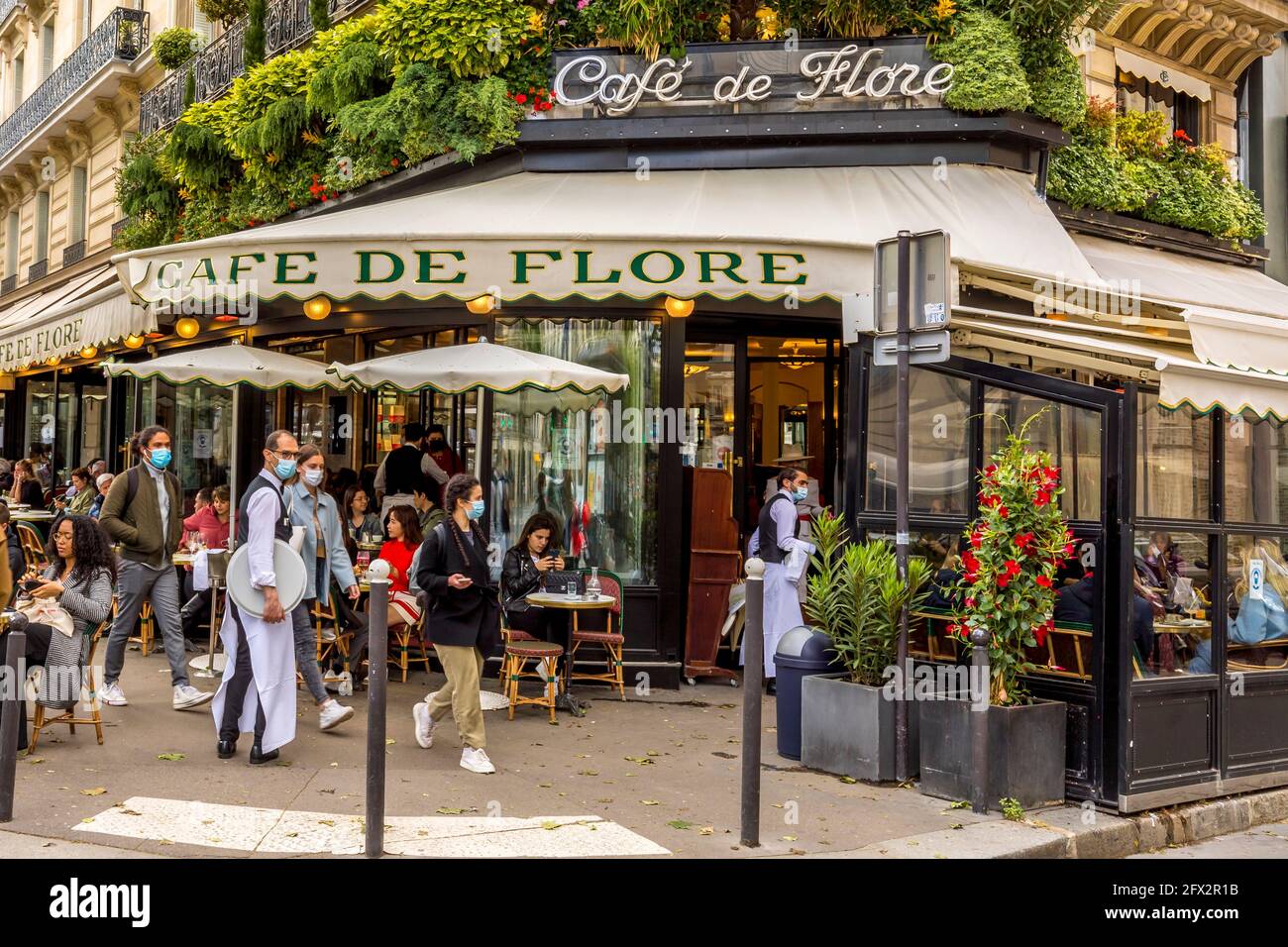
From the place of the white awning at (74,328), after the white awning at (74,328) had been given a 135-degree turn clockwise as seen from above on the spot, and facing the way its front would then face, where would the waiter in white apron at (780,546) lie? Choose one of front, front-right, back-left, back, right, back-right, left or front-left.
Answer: back-right

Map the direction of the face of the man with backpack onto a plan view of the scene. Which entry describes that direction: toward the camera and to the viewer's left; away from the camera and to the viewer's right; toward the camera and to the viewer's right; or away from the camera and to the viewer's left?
toward the camera and to the viewer's right

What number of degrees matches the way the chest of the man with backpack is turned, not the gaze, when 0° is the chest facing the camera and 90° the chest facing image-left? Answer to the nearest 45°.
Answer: approximately 315°

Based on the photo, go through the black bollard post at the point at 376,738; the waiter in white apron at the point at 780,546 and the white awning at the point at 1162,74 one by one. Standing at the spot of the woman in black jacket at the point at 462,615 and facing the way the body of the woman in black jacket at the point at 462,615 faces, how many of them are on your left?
2

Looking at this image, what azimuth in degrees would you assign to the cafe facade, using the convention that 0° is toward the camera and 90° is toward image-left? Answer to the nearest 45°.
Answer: approximately 0°
